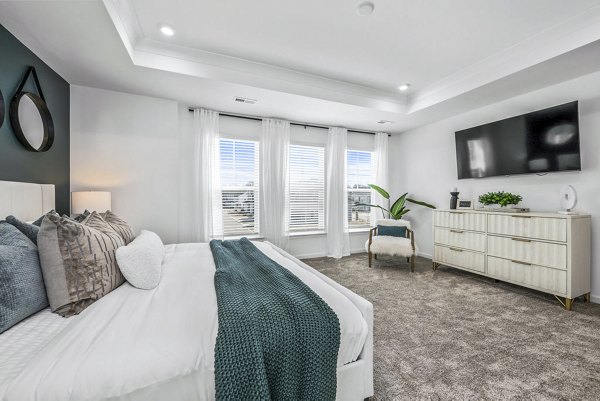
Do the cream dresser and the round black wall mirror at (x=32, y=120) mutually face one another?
yes

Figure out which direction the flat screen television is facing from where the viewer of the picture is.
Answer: facing the viewer and to the left of the viewer

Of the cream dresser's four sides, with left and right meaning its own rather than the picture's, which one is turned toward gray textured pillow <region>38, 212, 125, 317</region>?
front

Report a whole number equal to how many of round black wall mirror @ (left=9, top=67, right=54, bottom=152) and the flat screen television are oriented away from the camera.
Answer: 0

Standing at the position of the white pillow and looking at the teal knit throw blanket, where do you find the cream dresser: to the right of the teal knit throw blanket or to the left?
left

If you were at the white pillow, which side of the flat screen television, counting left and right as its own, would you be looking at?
front

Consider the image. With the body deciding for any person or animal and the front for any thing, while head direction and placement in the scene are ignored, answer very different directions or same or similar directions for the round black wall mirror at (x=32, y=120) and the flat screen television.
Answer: very different directions

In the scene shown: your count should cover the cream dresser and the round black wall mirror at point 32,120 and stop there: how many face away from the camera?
0

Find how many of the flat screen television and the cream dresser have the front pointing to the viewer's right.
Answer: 0

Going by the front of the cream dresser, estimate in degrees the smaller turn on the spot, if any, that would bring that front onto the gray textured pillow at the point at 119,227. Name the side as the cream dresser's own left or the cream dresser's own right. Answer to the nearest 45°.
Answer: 0° — it already faces it

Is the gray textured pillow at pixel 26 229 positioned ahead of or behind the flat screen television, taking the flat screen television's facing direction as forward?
ahead

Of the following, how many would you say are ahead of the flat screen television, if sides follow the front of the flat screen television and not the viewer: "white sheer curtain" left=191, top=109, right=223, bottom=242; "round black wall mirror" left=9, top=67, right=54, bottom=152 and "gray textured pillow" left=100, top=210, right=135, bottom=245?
3

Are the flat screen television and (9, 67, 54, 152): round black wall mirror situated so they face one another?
yes

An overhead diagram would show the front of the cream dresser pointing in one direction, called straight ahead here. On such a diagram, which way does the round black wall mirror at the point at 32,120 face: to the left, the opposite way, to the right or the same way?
the opposite way

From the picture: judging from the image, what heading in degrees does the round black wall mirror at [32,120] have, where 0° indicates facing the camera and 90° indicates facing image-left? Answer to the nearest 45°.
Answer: approximately 315°
